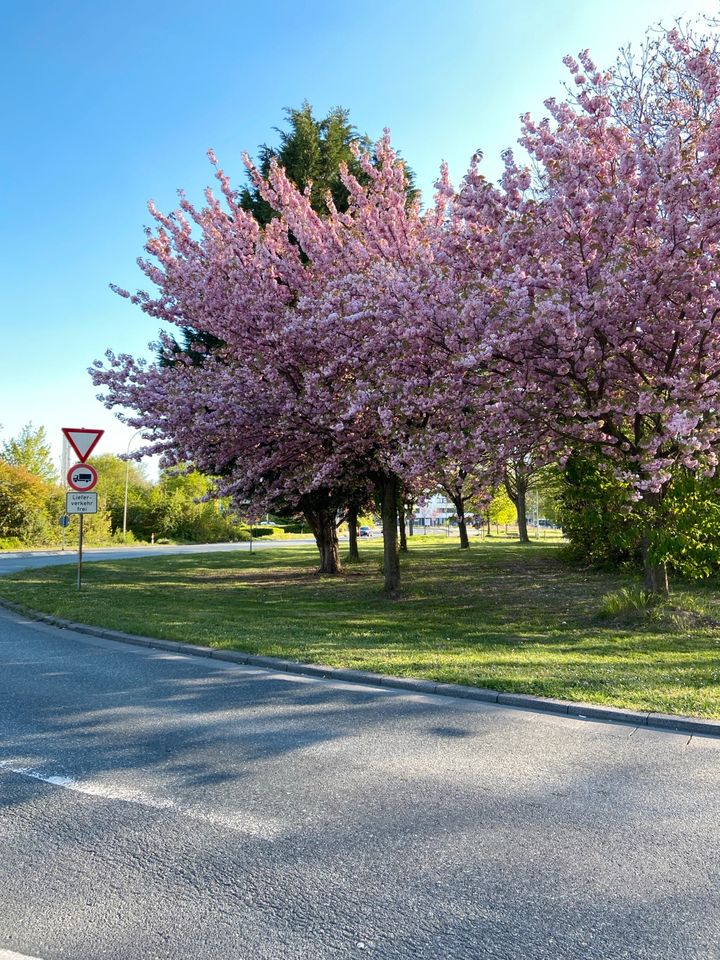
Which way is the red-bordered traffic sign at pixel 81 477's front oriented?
toward the camera

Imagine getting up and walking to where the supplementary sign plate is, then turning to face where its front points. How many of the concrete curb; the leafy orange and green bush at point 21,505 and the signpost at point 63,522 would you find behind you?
2

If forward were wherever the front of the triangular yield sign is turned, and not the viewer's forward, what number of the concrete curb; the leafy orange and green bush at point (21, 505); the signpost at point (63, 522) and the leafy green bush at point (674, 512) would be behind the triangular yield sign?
2

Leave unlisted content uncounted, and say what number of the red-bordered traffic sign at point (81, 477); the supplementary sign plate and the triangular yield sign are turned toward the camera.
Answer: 3

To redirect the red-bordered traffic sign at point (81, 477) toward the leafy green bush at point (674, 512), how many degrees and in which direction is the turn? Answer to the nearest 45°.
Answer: approximately 45° to its left

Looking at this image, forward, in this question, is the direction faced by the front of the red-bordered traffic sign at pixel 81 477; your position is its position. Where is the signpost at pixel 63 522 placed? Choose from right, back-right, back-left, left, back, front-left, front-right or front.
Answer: back

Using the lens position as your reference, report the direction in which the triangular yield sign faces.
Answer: facing the viewer

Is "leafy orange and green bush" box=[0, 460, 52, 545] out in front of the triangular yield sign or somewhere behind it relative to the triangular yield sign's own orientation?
behind

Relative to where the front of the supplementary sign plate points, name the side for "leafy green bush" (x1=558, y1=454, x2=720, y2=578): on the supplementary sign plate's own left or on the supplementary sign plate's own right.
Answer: on the supplementary sign plate's own left

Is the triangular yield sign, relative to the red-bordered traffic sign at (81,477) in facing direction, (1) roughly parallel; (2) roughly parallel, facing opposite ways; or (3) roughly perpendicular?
roughly parallel

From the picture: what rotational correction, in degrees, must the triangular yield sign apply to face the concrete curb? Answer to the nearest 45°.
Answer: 0° — it already faces it

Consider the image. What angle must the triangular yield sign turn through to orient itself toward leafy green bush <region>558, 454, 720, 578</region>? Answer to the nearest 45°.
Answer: approximately 45° to its left

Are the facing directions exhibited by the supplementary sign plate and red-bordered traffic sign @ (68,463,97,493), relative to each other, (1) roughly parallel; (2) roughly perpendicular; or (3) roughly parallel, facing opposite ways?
roughly parallel
